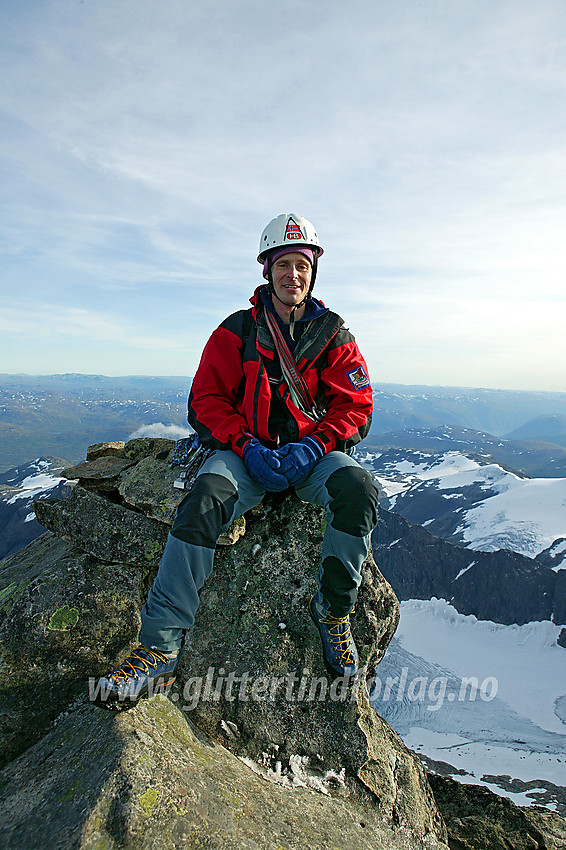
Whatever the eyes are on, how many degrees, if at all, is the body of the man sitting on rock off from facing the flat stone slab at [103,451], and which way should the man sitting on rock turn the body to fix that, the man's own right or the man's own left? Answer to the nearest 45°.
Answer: approximately 135° to the man's own right

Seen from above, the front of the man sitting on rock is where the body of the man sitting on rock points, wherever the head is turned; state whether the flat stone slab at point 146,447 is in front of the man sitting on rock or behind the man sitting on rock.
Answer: behind

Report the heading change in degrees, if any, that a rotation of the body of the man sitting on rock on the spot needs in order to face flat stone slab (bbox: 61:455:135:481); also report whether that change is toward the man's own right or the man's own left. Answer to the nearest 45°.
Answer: approximately 135° to the man's own right

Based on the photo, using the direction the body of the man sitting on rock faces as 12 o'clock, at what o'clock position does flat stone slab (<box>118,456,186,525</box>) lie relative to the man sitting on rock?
The flat stone slab is roughly at 4 o'clock from the man sitting on rock.

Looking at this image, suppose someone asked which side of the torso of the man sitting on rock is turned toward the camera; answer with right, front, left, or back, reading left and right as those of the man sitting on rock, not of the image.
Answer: front
